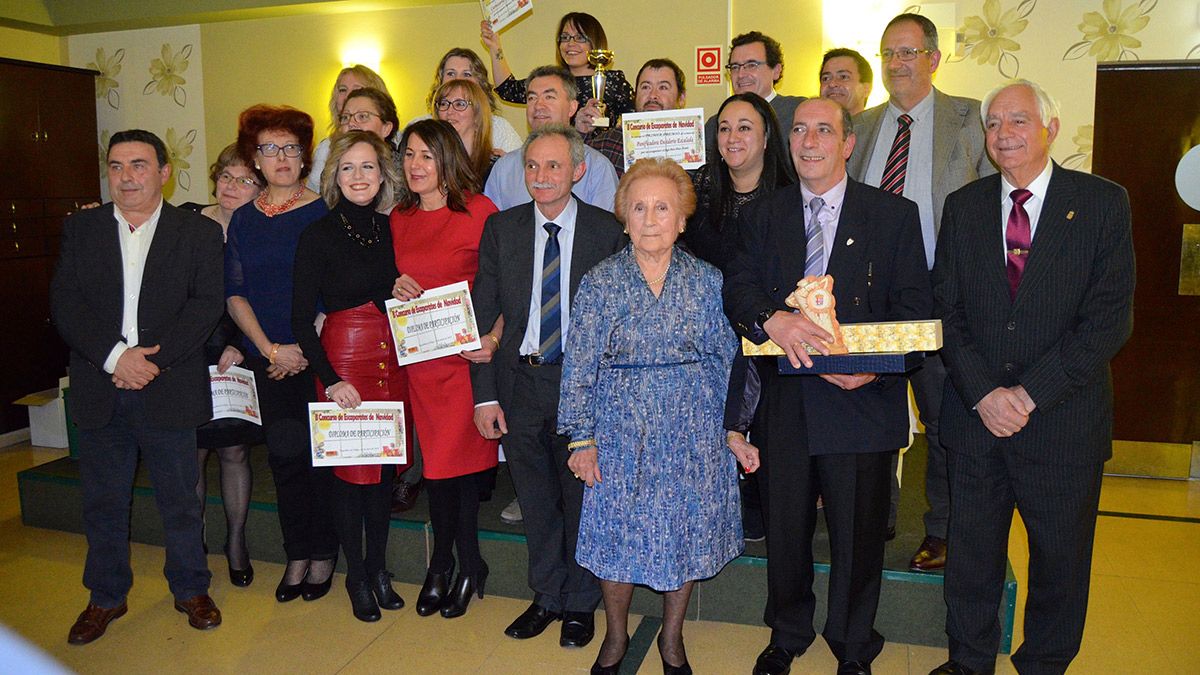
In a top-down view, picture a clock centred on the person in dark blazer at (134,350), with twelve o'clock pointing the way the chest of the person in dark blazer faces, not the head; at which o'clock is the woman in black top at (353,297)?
The woman in black top is roughly at 10 o'clock from the person in dark blazer.

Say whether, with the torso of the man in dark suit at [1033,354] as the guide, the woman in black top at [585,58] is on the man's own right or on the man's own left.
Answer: on the man's own right

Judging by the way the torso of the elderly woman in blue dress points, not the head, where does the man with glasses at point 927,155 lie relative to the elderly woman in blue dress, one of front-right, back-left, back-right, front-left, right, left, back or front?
back-left

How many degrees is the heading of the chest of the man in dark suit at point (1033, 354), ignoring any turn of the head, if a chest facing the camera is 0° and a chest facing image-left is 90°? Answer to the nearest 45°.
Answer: approximately 45°

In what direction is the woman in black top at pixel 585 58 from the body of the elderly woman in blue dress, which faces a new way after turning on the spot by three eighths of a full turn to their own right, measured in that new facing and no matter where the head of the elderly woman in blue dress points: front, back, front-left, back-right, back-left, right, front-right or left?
front-right

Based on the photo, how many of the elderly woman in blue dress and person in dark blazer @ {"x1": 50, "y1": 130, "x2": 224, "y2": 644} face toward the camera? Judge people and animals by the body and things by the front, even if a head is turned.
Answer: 2

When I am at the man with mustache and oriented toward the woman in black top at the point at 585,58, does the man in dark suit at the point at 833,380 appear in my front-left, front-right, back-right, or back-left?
back-right

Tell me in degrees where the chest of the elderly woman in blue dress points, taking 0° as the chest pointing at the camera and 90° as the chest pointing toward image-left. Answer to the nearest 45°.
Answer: approximately 0°

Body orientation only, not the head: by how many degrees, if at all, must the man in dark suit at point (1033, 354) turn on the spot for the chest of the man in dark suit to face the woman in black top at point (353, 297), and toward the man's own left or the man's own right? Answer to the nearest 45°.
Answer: approximately 45° to the man's own right

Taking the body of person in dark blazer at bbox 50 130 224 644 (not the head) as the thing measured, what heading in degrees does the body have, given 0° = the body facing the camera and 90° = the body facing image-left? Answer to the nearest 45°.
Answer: approximately 0°

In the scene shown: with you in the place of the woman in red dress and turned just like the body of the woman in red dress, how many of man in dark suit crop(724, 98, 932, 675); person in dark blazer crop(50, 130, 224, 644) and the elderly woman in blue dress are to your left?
2
